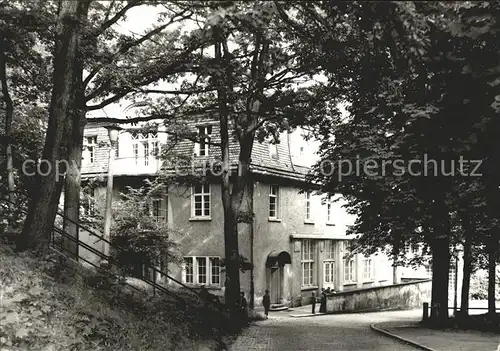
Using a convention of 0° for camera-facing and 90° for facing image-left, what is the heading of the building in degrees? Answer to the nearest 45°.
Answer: approximately 315°

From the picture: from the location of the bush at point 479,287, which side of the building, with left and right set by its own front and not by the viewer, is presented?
left

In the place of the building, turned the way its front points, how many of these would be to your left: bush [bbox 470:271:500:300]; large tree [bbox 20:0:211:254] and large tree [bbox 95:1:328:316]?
1

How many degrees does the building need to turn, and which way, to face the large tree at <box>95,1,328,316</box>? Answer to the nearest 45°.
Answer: approximately 45° to its right
